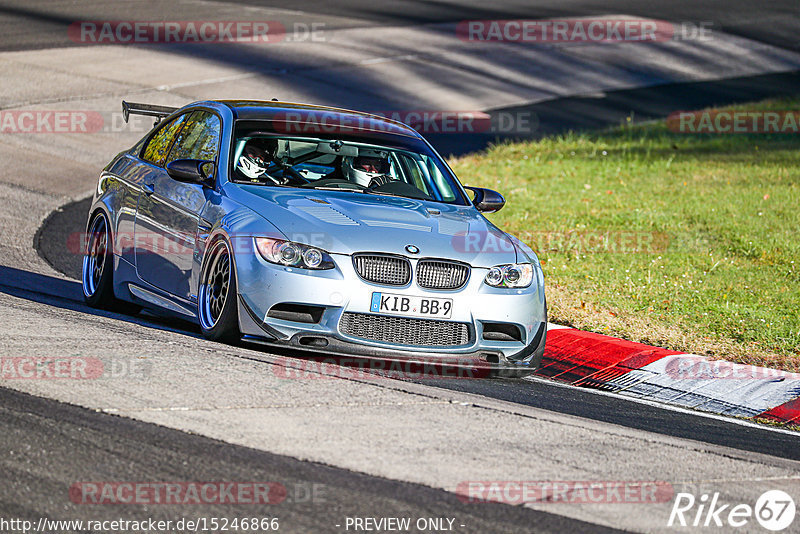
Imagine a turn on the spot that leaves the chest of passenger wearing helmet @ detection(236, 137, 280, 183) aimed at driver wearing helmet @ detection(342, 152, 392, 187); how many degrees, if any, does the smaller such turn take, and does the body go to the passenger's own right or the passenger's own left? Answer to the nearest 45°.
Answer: approximately 45° to the passenger's own left

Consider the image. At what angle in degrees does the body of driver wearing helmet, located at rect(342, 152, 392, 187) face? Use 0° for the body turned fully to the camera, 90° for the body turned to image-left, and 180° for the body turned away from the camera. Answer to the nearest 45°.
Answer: approximately 315°

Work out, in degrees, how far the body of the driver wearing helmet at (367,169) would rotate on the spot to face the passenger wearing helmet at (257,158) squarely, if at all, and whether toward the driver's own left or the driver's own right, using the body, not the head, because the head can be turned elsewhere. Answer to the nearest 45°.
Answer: approximately 135° to the driver's own right

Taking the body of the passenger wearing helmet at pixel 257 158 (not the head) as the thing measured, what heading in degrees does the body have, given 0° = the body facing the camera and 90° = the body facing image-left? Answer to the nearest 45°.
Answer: approximately 315°
